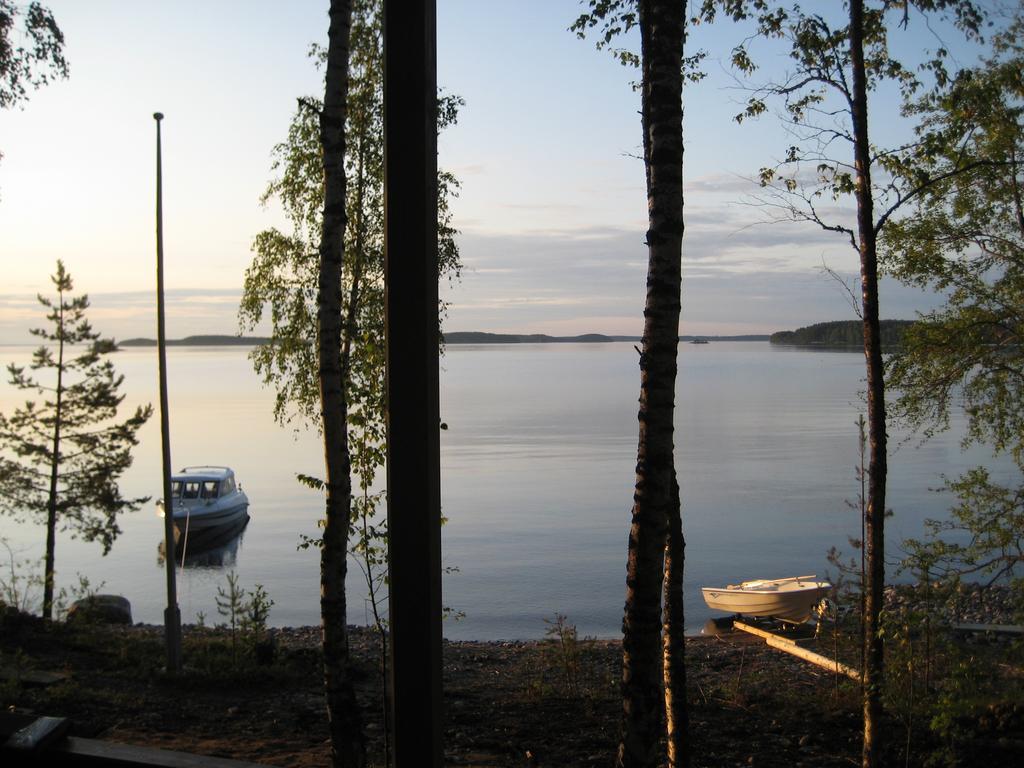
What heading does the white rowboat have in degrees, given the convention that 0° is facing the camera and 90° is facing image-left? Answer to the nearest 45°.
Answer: approximately 315°

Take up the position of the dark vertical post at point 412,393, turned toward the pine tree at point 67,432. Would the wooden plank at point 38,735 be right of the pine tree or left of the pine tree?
left

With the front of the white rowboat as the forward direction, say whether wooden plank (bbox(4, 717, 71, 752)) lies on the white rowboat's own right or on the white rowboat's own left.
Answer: on the white rowboat's own right

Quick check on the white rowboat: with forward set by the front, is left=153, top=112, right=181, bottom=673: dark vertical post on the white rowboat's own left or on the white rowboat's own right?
on the white rowboat's own right

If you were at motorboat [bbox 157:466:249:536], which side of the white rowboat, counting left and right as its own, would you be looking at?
back

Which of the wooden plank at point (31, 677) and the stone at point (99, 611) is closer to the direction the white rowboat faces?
the wooden plank

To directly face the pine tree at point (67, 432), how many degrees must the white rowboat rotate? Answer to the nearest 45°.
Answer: approximately 135° to its right

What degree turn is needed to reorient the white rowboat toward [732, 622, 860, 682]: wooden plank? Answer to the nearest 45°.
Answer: approximately 45° to its right
